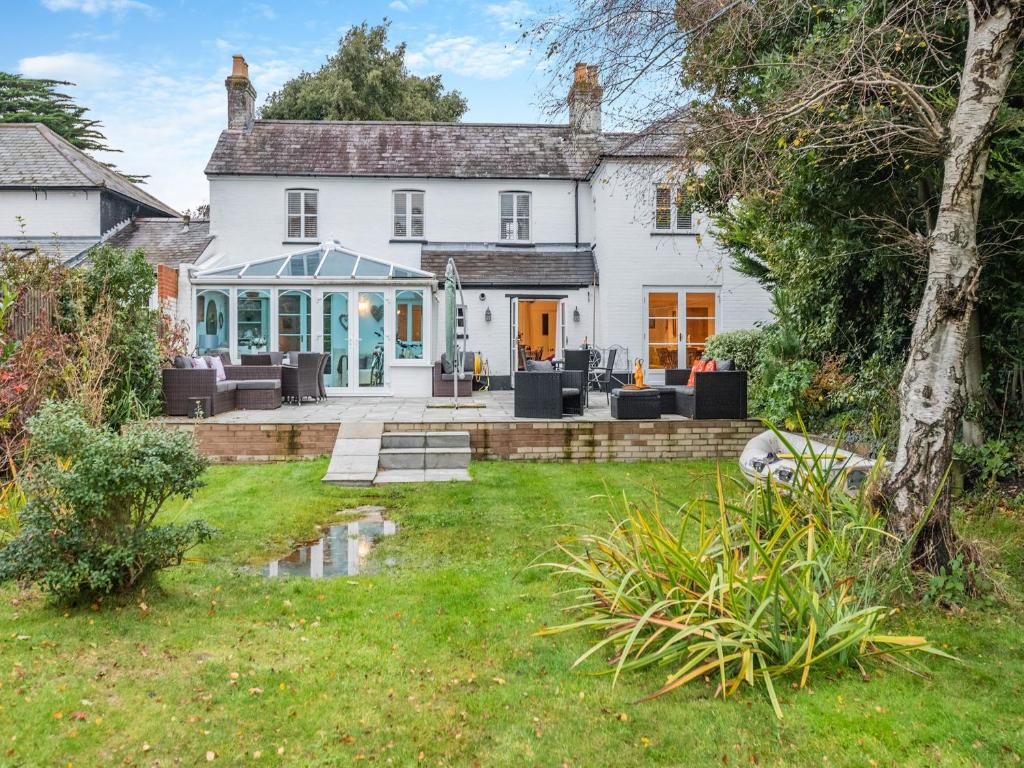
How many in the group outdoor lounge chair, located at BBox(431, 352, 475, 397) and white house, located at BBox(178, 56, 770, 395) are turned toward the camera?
2

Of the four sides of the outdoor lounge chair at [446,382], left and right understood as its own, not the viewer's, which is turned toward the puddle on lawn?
front

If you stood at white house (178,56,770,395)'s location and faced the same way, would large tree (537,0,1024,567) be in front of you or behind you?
in front

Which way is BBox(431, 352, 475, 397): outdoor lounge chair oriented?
toward the camera

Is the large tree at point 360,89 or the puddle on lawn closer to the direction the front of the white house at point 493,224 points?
the puddle on lawn

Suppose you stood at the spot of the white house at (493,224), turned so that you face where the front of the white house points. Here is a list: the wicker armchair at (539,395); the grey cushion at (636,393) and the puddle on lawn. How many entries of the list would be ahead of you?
3

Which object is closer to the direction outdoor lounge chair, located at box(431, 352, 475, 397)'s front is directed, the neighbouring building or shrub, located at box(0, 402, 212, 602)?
the shrub

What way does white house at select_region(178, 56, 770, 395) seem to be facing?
toward the camera

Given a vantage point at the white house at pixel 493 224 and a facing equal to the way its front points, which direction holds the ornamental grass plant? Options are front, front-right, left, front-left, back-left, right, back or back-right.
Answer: front

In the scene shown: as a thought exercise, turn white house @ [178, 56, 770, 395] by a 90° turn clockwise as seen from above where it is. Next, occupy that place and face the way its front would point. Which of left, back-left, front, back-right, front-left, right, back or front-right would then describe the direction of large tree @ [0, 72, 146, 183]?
front-right

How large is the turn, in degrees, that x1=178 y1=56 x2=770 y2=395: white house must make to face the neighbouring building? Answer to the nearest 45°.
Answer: approximately 90° to its right

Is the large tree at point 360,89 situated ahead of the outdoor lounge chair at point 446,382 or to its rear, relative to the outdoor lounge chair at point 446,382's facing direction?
to the rear

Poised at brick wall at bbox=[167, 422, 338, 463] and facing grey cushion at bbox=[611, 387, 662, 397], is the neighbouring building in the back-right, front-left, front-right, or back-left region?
back-left
